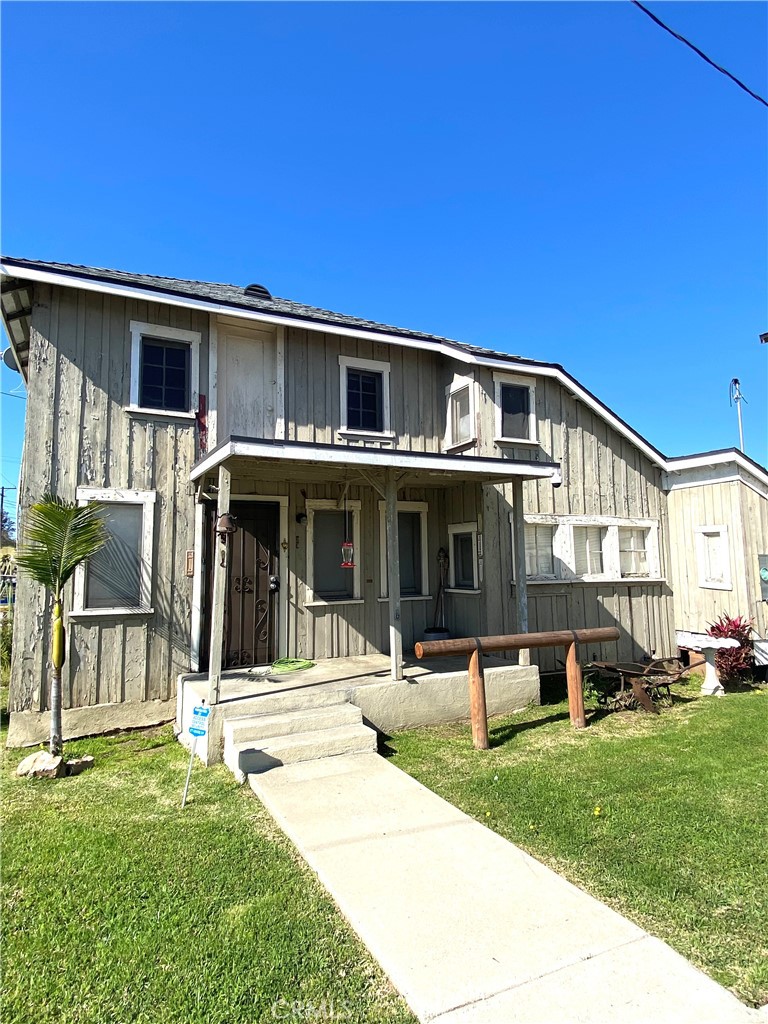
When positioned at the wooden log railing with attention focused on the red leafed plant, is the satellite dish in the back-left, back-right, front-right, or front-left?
back-left

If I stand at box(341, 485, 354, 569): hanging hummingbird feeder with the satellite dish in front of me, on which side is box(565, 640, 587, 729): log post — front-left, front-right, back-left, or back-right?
back-left

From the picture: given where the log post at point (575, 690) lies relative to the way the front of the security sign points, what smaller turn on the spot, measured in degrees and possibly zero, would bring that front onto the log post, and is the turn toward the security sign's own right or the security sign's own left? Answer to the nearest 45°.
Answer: approximately 90° to the security sign's own left

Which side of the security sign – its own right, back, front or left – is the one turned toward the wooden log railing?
left

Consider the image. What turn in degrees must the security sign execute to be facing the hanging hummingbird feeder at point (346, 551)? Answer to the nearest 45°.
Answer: approximately 135° to its left

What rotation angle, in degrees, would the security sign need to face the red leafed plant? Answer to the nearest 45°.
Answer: approximately 90° to its left

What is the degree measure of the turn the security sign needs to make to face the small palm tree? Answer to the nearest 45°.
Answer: approximately 135° to its right

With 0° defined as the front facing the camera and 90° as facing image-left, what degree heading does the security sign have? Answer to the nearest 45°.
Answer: approximately 0°
